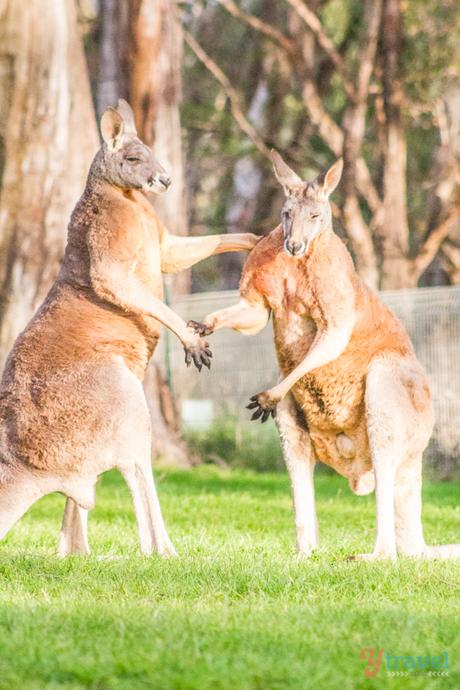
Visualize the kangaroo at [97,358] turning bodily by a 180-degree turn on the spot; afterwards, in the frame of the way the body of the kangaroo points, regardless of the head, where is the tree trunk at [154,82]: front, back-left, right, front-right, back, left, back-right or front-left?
right

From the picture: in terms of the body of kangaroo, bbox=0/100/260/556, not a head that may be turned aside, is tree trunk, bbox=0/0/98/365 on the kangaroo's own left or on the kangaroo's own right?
on the kangaroo's own left

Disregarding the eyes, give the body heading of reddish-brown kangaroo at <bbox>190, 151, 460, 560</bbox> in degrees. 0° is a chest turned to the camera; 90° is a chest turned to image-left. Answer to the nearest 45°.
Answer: approximately 45°

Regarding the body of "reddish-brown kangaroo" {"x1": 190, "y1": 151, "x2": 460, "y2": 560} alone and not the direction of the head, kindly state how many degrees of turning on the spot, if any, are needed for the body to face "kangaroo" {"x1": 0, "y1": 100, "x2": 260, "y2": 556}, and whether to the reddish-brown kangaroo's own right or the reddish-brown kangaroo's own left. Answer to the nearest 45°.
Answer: approximately 45° to the reddish-brown kangaroo's own right

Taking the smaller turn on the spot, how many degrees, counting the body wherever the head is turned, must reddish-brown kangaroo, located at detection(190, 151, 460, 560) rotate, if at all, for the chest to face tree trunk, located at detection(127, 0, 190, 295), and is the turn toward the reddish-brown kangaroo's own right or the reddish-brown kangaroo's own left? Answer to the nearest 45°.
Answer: approximately 135° to the reddish-brown kangaroo's own right

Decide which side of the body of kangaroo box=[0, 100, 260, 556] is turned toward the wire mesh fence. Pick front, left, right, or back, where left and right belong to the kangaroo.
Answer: left

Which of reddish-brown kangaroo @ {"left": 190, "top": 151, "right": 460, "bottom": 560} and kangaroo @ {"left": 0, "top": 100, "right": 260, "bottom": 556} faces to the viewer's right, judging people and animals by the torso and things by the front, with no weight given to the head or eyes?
the kangaroo

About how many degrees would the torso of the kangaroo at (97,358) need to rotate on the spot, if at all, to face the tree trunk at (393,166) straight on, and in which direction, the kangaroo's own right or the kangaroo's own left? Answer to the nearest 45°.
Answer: approximately 90° to the kangaroo's own left

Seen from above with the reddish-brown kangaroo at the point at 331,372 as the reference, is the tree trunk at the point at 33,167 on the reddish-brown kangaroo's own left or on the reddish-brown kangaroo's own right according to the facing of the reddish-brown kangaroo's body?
on the reddish-brown kangaroo's own right

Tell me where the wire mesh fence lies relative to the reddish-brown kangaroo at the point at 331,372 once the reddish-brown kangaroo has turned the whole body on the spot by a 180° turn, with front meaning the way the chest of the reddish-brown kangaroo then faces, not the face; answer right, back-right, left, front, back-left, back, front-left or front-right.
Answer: front-left

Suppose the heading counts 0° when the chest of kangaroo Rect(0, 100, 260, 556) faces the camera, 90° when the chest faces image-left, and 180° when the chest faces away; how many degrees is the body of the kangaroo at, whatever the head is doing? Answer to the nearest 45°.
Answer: approximately 270°

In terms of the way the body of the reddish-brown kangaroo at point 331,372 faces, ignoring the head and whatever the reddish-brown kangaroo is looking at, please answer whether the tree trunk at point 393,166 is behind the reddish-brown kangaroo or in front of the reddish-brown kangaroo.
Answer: behind

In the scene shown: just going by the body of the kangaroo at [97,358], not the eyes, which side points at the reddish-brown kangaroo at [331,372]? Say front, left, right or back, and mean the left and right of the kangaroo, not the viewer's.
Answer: front

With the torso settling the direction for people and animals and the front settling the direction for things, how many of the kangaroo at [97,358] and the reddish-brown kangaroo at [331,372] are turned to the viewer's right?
1
